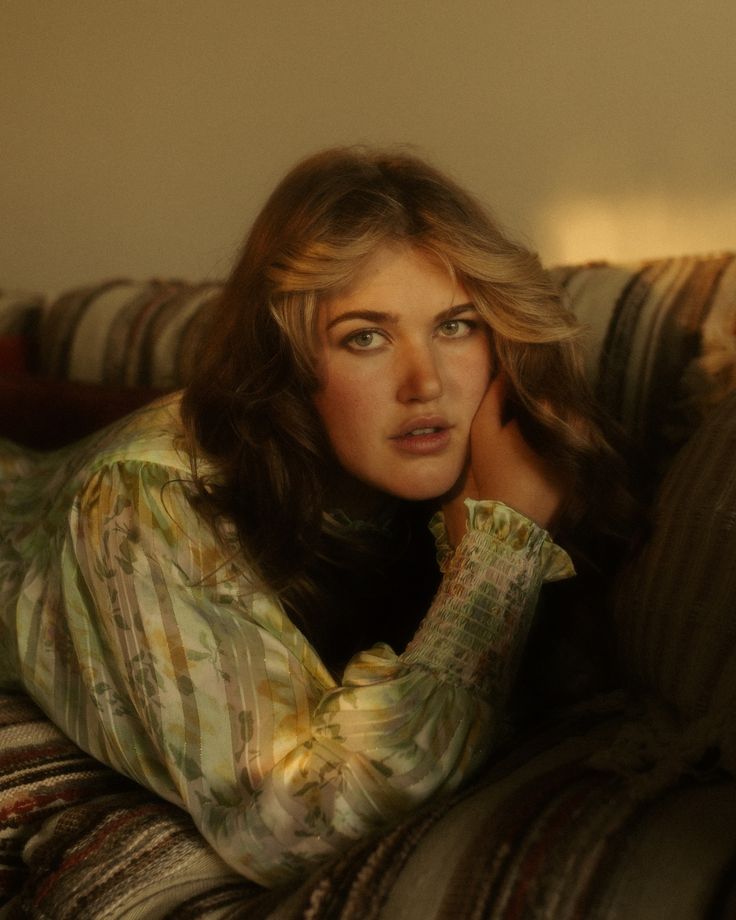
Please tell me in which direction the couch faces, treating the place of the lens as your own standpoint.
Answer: facing the viewer
